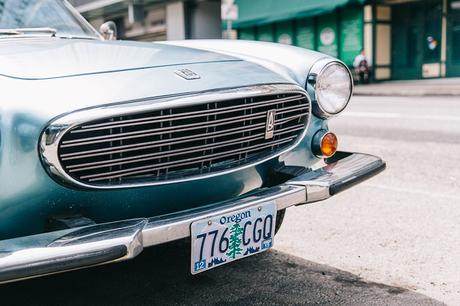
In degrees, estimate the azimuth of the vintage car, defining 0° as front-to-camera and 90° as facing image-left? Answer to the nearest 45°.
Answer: approximately 315°
